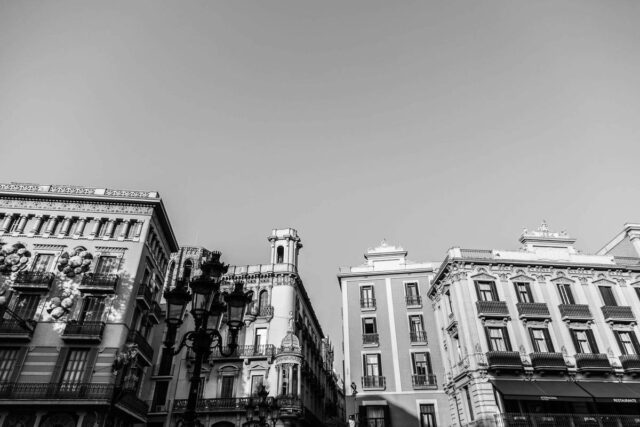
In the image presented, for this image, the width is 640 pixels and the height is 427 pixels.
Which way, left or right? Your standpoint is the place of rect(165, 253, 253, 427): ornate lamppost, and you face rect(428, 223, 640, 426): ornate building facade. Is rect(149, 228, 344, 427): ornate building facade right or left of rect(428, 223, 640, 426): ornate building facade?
left

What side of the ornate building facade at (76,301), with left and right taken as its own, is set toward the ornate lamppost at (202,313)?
front

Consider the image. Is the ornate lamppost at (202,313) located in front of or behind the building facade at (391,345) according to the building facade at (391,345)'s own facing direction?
in front

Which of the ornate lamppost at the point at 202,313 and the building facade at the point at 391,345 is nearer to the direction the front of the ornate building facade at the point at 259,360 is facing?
the ornate lamppost

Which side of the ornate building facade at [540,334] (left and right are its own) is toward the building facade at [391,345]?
right

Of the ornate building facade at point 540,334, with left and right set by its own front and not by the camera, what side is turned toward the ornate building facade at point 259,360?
right

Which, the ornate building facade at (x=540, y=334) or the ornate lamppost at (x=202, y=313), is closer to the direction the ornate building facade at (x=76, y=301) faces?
the ornate lamppost

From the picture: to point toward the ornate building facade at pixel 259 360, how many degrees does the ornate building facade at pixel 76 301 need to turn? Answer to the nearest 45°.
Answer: approximately 90° to its left

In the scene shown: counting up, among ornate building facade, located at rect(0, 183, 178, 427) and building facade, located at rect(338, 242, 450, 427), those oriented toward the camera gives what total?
2

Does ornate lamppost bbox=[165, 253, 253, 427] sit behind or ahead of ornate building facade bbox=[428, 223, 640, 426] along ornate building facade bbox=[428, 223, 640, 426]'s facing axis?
ahead

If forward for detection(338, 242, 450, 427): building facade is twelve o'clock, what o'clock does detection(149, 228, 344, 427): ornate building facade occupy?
The ornate building facade is roughly at 3 o'clock from the building facade.

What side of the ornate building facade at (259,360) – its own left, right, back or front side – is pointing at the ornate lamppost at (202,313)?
front
